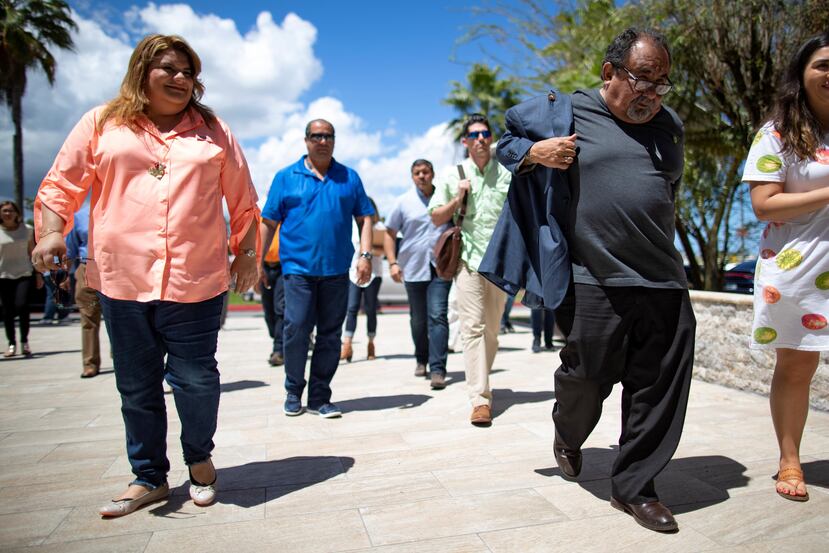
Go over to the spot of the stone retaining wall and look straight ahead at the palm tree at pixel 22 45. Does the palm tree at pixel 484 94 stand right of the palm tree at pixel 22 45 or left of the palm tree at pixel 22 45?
right

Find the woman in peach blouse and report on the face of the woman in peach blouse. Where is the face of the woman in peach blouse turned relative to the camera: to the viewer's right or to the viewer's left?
to the viewer's right

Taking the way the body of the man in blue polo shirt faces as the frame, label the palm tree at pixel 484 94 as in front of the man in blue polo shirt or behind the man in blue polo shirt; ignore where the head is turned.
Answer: behind

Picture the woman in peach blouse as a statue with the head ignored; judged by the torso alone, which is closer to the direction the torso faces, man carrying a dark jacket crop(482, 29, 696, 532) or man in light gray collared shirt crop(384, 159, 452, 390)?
the man carrying a dark jacket

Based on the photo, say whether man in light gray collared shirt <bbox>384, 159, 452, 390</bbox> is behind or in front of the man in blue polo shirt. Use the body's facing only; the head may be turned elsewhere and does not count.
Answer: behind

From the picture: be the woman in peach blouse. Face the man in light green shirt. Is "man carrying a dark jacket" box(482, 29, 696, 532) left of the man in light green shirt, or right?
right

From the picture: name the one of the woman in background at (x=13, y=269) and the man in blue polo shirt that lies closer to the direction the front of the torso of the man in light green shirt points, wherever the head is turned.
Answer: the man in blue polo shirt

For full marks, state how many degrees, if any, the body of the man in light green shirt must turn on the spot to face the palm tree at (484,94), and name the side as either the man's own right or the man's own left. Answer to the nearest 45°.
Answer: approximately 180°

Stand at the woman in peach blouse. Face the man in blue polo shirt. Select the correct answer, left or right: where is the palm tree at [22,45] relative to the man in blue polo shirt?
left

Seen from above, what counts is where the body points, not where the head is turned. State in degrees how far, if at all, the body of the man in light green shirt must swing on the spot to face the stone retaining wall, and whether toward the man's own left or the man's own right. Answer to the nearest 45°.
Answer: approximately 90° to the man's own left

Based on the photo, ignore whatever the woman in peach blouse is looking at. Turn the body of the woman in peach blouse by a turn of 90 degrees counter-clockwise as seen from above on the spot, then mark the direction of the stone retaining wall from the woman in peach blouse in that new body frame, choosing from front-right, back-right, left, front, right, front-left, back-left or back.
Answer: front

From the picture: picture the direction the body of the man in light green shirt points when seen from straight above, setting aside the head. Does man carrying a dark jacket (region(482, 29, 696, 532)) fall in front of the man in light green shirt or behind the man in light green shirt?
in front
